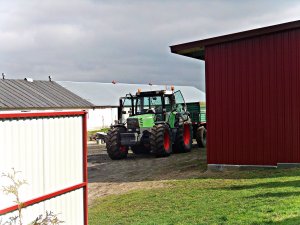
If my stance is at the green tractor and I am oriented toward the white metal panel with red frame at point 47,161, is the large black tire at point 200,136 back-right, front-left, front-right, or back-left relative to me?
back-left

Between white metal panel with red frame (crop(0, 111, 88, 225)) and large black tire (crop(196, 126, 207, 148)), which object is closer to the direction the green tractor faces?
the white metal panel with red frame

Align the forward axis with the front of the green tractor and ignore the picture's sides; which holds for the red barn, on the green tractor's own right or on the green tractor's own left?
on the green tractor's own left

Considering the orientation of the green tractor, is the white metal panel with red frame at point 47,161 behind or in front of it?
in front

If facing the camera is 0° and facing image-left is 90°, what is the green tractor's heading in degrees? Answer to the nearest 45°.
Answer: approximately 45°

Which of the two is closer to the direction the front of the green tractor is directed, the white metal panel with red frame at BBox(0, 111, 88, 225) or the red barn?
the white metal panel with red frame

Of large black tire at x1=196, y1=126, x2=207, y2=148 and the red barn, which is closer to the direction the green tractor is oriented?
the red barn

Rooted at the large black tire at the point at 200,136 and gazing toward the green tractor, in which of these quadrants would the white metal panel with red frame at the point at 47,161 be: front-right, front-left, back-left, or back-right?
front-left

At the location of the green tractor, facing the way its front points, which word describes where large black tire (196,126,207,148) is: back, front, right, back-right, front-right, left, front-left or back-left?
back
